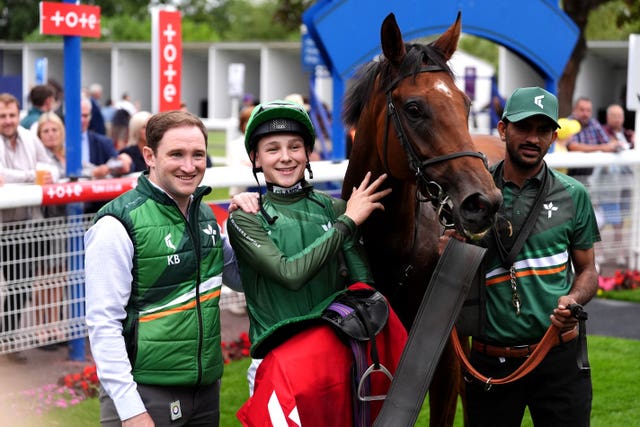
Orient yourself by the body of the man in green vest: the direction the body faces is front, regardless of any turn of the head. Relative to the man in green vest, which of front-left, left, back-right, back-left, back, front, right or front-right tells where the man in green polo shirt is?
front-left

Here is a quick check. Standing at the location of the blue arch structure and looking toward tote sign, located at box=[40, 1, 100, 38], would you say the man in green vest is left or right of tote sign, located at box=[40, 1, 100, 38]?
left

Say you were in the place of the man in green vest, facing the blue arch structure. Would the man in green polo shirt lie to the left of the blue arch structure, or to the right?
right

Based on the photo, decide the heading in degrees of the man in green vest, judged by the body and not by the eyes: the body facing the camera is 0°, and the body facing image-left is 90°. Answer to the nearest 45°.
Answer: approximately 315°

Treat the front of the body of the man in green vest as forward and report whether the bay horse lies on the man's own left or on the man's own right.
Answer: on the man's own left

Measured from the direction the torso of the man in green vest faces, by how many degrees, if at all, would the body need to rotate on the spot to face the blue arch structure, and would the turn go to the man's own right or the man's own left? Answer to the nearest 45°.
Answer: approximately 90° to the man's own left
